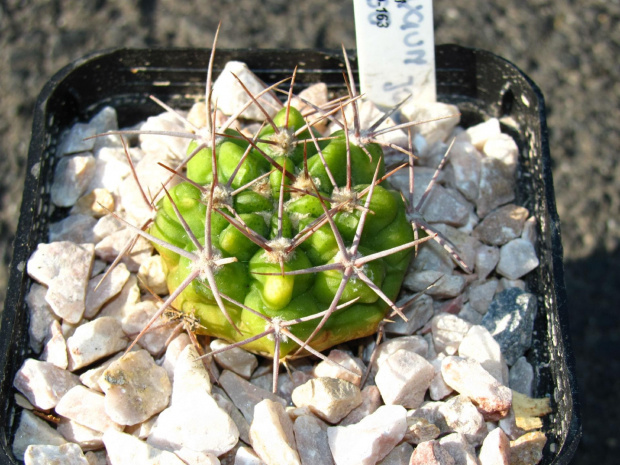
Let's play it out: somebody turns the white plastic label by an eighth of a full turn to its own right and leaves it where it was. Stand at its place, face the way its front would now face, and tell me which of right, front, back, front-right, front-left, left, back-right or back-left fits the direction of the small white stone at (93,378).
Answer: front

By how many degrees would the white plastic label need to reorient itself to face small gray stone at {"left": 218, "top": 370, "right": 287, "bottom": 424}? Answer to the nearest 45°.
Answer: approximately 45° to its right

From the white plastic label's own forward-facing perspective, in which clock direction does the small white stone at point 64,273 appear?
The small white stone is roughly at 2 o'clock from the white plastic label.

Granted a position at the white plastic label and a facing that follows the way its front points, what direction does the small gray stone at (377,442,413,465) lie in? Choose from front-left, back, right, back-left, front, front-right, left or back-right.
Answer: front

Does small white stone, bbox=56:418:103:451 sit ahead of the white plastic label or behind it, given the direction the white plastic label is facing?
ahead

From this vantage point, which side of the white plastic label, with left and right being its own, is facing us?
front

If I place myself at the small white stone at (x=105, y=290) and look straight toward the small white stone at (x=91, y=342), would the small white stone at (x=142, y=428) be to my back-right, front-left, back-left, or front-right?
front-left

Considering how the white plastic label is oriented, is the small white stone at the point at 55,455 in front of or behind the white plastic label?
in front
